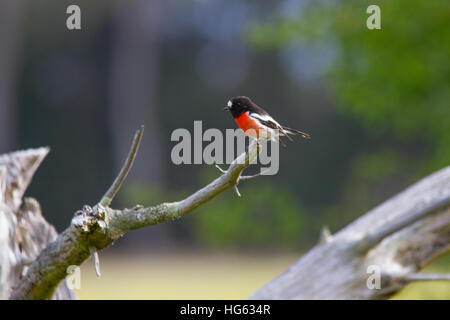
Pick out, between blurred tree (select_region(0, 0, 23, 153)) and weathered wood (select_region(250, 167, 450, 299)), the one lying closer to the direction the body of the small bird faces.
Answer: the blurred tree

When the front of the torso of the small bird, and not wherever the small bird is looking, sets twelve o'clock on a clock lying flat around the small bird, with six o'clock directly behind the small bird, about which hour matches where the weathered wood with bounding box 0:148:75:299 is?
The weathered wood is roughly at 1 o'clock from the small bird.

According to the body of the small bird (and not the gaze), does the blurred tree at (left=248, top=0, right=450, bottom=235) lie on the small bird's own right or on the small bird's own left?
on the small bird's own right

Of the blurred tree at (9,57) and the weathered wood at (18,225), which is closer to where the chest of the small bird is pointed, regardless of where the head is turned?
the weathered wood

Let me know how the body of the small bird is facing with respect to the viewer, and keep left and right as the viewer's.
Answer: facing to the left of the viewer

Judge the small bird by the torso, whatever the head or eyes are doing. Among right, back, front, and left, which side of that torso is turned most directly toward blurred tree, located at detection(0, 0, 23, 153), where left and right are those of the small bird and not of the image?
right
